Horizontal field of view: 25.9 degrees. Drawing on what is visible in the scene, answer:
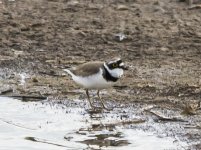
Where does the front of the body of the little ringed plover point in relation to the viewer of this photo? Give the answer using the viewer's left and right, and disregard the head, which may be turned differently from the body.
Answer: facing to the right of the viewer

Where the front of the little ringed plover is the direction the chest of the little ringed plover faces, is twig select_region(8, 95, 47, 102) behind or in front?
behind
